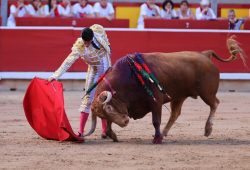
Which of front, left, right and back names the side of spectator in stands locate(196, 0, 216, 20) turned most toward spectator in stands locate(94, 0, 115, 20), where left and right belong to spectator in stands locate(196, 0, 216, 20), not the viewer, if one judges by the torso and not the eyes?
right

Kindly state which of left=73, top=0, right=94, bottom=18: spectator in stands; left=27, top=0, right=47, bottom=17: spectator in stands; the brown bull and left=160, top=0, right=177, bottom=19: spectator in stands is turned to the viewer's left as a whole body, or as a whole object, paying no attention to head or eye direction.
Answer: the brown bull

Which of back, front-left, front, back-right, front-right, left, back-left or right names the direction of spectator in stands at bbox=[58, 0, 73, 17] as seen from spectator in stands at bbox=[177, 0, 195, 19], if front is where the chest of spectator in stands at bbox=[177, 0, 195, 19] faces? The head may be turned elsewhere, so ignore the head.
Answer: right

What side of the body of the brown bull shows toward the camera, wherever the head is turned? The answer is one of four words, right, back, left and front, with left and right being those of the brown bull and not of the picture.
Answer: left

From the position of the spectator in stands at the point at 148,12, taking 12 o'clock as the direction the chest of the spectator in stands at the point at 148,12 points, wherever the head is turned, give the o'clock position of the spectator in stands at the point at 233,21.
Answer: the spectator in stands at the point at 233,21 is roughly at 9 o'clock from the spectator in stands at the point at 148,12.

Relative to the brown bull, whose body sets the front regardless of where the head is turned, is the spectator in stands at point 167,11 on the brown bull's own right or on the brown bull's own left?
on the brown bull's own right

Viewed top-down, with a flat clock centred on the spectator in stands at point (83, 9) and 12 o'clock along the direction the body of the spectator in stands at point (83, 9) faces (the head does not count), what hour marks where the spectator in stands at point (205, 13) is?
the spectator in stands at point (205, 13) is roughly at 9 o'clock from the spectator in stands at point (83, 9).

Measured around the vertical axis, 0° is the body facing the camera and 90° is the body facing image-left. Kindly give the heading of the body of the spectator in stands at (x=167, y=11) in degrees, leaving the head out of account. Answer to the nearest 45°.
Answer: approximately 0°

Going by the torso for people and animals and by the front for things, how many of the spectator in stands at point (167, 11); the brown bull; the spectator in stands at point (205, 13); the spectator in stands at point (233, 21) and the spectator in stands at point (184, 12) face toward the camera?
4
